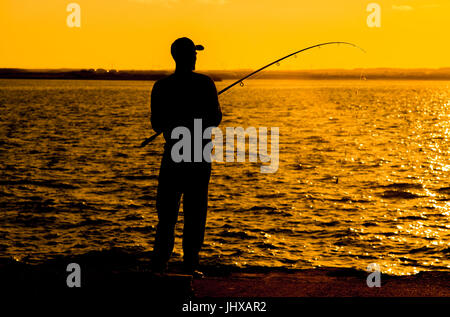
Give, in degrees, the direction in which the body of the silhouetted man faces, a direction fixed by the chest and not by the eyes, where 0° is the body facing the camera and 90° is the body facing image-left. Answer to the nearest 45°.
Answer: approximately 225°

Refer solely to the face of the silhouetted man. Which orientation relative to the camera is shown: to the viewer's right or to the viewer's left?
to the viewer's right
